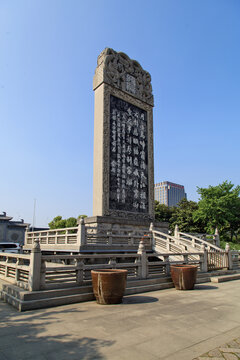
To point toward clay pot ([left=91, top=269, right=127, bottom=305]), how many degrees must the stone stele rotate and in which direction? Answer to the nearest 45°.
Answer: approximately 45° to its right

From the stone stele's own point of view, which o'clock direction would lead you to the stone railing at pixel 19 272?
The stone railing is roughly at 2 o'clock from the stone stele.

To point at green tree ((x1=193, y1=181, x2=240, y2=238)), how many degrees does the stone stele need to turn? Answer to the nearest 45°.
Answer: approximately 90° to its left

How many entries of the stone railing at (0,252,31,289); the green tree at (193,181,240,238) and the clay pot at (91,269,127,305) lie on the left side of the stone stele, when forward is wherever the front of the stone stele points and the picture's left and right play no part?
1

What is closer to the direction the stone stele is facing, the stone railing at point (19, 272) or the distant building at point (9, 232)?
the stone railing

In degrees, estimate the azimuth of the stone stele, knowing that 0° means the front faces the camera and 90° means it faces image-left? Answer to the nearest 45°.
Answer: approximately 315°

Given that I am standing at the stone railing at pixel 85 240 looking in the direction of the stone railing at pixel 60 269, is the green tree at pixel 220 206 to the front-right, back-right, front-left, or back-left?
back-left
